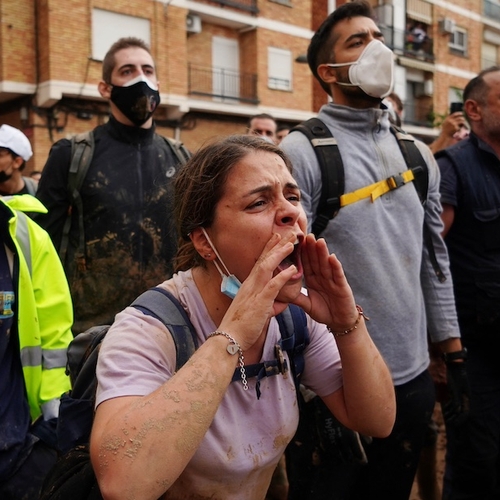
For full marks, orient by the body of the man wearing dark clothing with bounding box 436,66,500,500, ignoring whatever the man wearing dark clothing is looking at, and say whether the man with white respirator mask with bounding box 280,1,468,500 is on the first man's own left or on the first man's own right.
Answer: on the first man's own right

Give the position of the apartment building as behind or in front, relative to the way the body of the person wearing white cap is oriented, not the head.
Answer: behind

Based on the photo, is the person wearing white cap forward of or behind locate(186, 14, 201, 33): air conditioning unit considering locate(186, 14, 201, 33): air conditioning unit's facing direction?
forward

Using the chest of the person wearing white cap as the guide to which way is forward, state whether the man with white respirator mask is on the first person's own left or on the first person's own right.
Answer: on the first person's own left

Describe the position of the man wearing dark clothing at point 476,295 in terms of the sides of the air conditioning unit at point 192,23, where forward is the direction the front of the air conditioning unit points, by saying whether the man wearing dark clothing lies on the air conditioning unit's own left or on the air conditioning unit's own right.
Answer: on the air conditioning unit's own left

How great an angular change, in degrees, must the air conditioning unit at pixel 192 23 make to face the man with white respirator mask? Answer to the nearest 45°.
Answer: approximately 45° to its left

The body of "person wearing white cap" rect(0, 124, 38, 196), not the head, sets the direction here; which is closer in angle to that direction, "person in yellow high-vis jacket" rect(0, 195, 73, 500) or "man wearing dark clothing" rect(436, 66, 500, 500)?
the person in yellow high-vis jacket

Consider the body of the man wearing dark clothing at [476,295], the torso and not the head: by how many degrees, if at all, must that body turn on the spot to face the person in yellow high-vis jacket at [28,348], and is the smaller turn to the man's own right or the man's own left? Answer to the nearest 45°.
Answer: approximately 90° to the man's own right
